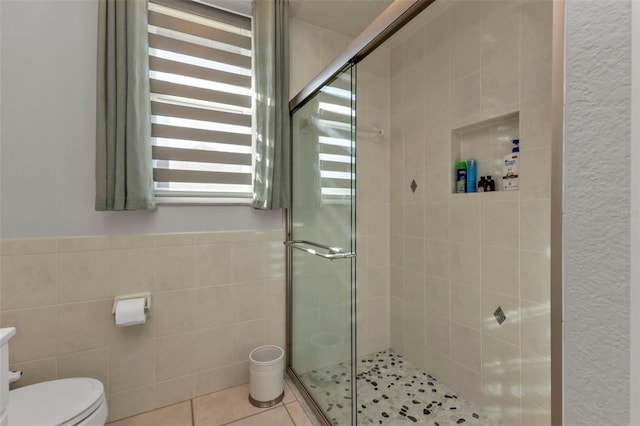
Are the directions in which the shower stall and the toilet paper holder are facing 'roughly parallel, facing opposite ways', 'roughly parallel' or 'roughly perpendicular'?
roughly perpendicular

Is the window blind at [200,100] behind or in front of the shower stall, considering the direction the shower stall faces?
in front

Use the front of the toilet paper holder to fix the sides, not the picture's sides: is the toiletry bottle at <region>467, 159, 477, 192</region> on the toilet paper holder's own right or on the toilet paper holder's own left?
on the toilet paper holder's own left

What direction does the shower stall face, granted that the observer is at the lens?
facing the viewer and to the left of the viewer

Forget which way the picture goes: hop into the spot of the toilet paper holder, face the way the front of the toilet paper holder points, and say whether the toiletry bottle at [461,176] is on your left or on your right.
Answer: on your left

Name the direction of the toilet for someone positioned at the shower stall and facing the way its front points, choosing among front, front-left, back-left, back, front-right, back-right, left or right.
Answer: front

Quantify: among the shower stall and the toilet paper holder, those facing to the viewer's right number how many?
0

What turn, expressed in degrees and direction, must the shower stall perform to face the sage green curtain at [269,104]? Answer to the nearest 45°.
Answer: approximately 45° to its right

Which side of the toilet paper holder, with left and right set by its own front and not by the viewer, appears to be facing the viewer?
front

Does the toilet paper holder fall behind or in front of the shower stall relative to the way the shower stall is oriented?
in front

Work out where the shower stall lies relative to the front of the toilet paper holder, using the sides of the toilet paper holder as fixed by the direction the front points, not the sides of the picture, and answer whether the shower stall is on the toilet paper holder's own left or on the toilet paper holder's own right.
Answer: on the toilet paper holder's own left

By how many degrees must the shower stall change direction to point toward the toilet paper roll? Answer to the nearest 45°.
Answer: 0° — it already faces it
